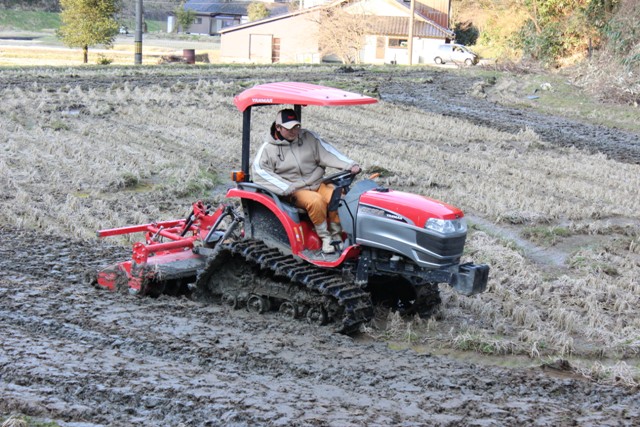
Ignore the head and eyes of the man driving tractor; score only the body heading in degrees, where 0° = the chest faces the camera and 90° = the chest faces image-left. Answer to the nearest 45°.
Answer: approximately 315°

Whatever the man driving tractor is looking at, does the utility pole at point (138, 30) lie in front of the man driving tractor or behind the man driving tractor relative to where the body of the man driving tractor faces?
behind

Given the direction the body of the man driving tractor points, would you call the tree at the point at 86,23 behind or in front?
behind

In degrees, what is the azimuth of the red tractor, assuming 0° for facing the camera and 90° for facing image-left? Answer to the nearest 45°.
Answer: approximately 315°

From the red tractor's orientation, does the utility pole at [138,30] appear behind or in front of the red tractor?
behind
